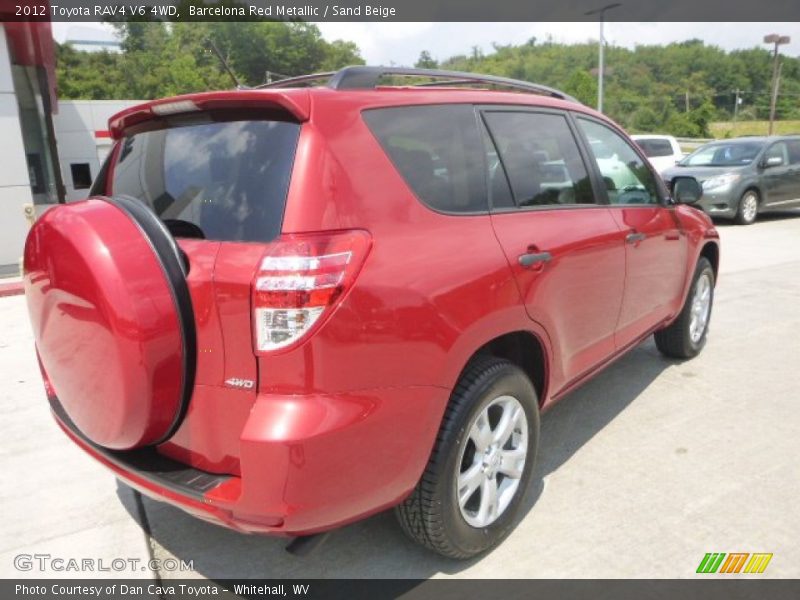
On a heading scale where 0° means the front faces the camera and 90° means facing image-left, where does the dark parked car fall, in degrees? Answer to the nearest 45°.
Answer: approximately 45°

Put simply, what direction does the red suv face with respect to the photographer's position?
facing away from the viewer and to the right of the viewer

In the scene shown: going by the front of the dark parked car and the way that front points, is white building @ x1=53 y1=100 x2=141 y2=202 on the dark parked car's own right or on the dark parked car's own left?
on the dark parked car's own right
